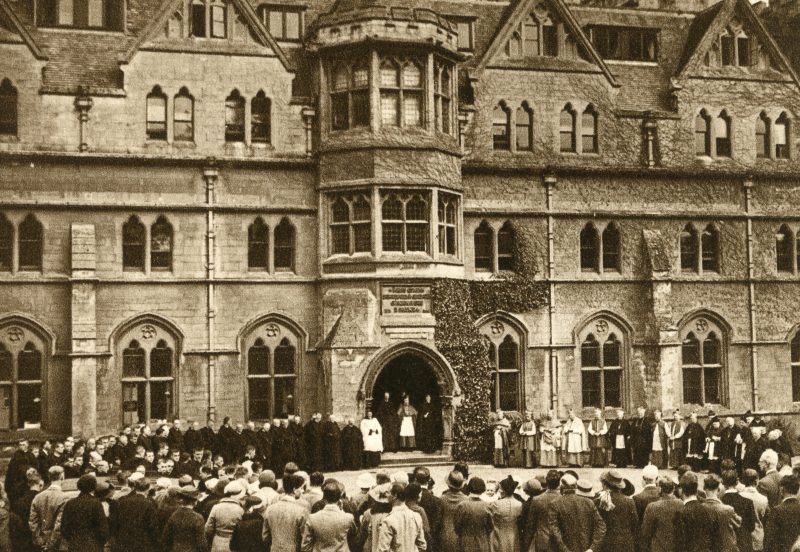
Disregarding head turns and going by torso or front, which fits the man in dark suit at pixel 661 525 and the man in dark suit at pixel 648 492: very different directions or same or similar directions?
same or similar directions

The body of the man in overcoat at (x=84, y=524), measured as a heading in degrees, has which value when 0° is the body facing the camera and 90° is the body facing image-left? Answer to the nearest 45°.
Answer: approximately 180°

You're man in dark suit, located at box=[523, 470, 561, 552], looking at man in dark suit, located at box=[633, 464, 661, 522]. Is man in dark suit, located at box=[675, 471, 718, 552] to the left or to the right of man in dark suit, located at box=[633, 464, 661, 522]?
right

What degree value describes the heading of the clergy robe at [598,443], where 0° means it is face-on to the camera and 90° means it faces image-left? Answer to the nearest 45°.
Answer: approximately 0°

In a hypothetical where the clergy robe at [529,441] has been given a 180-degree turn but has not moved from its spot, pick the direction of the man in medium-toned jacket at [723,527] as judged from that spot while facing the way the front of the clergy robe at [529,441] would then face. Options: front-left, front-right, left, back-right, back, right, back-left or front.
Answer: back

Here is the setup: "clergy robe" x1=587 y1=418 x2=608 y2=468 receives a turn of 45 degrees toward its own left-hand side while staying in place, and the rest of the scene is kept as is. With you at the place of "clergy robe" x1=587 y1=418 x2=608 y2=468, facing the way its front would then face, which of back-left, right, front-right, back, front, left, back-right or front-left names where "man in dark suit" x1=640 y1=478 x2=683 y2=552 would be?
front-right

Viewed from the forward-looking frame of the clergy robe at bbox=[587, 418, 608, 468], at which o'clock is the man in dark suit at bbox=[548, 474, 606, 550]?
The man in dark suit is roughly at 12 o'clock from the clergy robe.

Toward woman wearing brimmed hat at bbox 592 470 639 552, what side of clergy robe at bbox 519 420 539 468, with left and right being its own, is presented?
front

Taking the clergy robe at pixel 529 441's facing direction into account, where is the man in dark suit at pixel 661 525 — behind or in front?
in front

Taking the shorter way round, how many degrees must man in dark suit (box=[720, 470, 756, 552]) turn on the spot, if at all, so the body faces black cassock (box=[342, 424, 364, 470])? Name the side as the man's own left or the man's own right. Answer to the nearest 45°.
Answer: approximately 45° to the man's own left

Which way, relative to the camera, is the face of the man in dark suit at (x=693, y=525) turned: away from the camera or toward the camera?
away from the camera

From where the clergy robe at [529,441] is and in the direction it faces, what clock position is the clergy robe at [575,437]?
the clergy robe at [575,437] is roughly at 9 o'clock from the clergy robe at [529,441].

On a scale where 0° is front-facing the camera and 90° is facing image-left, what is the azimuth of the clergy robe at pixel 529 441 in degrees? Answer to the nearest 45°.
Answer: approximately 0°

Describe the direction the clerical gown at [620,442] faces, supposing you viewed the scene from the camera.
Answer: facing the viewer

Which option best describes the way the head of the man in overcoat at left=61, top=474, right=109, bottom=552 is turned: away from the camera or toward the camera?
away from the camera

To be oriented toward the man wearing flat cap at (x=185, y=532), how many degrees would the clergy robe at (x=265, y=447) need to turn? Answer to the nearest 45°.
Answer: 0° — it already faces them

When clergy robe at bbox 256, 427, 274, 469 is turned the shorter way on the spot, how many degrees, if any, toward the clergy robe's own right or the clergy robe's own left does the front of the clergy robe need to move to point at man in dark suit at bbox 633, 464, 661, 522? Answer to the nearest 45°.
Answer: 0° — it already faces them

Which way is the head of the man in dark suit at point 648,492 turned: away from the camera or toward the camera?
away from the camera

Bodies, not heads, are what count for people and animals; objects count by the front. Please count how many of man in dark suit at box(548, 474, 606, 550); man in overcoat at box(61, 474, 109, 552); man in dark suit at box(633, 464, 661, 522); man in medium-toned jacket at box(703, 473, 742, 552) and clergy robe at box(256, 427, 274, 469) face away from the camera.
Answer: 4

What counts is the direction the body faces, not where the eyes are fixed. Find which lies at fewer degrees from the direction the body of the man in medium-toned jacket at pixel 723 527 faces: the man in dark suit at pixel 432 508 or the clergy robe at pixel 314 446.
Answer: the clergy robe
